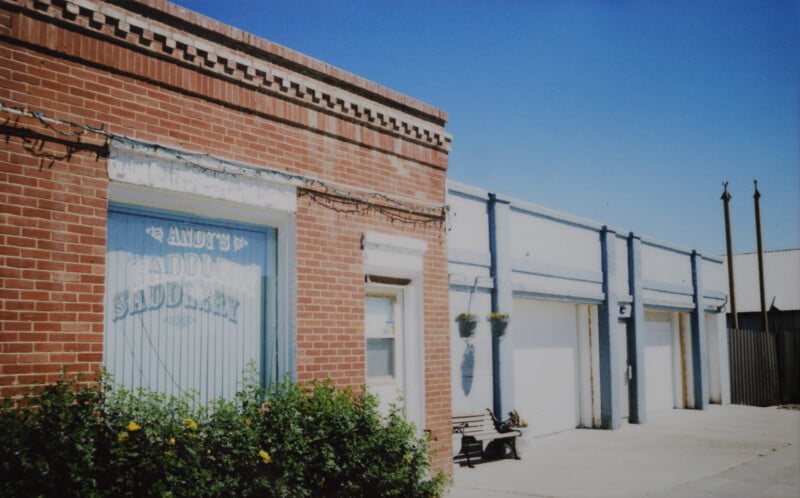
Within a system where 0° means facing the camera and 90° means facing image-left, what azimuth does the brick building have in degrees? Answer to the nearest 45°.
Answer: approximately 315°

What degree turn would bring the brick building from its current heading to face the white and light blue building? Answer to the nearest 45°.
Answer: approximately 90° to its left

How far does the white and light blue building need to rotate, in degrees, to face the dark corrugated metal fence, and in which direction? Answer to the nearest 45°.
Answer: approximately 90° to its left

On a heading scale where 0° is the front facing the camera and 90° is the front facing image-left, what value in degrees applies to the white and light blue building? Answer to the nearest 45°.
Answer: approximately 315°

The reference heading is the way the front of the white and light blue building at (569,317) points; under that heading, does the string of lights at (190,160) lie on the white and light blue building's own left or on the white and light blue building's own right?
on the white and light blue building's own right

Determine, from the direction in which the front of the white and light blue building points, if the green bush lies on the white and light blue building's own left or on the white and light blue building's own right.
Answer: on the white and light blue building's own right

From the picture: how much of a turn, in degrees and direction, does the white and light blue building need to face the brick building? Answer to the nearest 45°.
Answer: approximately 45° to its right

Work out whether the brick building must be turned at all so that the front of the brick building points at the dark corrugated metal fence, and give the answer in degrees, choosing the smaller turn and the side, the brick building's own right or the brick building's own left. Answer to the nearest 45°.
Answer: approximately 90° to the brick building's own left

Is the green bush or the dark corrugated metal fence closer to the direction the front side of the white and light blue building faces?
the green bush
